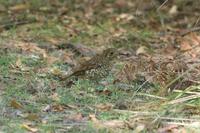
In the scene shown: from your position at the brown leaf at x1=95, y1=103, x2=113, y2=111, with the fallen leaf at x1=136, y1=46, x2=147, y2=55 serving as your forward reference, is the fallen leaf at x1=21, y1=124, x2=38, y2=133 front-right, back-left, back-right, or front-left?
back-left

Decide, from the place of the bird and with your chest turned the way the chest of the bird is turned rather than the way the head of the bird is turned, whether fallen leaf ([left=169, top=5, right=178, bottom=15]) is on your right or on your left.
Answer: on your left

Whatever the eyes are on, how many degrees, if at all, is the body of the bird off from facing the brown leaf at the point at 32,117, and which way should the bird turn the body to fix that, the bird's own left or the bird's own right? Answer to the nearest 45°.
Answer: approximately 135° to the bird's own right

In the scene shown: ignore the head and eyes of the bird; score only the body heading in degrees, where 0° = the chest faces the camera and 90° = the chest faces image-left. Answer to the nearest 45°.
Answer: approximately 270°

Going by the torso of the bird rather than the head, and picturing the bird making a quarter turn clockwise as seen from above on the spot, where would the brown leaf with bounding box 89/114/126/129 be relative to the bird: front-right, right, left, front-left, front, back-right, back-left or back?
front

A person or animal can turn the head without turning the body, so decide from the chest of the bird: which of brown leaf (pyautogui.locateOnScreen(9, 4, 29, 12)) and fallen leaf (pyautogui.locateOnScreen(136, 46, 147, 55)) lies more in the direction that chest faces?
the fallen leaf

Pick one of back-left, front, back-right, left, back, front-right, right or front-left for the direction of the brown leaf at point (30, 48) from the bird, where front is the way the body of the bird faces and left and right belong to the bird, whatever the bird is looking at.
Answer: back-left
